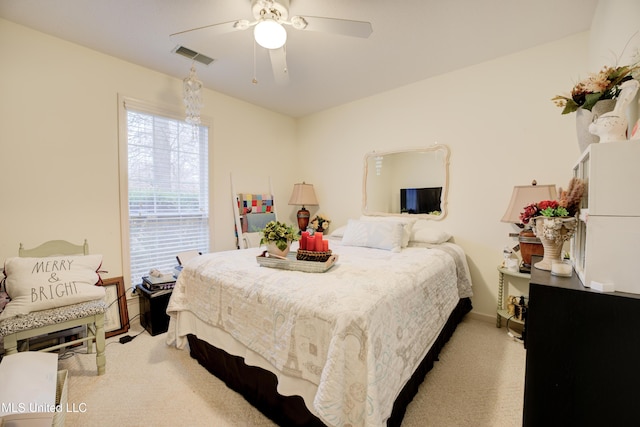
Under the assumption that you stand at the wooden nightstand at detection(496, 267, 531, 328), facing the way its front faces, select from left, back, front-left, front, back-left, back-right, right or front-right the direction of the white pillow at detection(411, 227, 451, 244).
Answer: front-right

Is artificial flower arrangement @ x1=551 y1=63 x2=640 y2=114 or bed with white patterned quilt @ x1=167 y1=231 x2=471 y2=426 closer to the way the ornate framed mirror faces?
the bed with white patterned quilt

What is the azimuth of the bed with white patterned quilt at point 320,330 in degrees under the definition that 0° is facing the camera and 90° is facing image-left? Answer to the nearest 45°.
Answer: approximately 45°

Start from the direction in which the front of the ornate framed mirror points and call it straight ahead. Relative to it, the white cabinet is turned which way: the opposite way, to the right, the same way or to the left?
to the right

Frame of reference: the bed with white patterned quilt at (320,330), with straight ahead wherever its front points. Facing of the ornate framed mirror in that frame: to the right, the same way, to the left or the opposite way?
the same way

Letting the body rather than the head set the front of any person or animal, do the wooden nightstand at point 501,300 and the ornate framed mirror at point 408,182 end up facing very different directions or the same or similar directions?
same or similar directions

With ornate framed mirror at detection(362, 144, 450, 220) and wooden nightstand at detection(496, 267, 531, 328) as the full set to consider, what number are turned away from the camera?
0

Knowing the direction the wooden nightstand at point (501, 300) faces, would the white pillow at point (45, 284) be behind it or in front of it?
in front

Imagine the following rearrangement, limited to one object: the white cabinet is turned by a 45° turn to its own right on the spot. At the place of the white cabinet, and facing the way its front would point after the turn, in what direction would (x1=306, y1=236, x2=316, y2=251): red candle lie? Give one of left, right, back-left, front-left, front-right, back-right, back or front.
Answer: front-left

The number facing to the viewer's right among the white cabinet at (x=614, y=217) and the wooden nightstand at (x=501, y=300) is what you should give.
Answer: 0

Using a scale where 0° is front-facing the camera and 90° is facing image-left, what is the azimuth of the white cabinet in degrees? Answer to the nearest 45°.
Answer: approximately 90°

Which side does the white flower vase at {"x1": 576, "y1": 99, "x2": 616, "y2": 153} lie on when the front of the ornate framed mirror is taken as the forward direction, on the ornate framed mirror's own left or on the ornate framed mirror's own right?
on the ornate framed mirror's own left

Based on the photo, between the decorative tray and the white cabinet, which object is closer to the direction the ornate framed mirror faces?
the decorative tray
